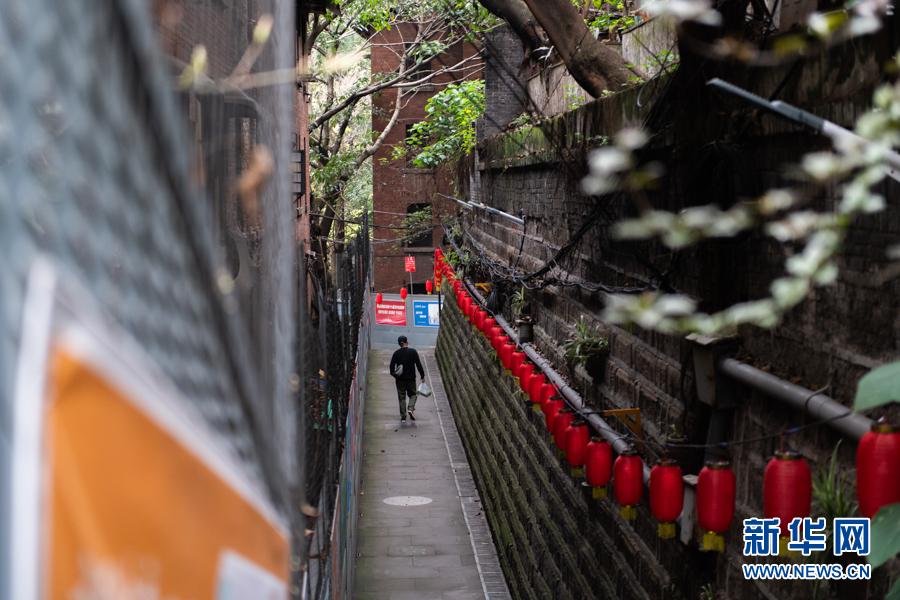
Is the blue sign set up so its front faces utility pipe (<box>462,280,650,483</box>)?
yes

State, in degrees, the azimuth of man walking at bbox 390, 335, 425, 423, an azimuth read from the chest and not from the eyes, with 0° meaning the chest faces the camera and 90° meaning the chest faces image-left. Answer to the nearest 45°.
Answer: approximately 180°

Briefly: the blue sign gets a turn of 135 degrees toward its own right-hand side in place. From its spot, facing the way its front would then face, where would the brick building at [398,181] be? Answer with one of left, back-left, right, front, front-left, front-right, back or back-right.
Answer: front-right

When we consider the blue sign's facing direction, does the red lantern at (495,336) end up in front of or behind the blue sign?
in front

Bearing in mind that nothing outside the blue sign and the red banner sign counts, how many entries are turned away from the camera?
0

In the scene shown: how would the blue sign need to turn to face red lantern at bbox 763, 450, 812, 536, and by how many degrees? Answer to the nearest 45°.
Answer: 0° — it already faces it

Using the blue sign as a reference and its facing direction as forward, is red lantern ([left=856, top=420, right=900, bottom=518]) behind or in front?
in front

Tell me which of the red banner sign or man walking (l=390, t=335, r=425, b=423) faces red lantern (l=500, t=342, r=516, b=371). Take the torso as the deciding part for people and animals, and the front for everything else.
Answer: the red banner sign

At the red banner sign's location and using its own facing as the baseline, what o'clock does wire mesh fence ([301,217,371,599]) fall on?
The wire mesh fence is roughly at 12 o'clock from the red banner sign.

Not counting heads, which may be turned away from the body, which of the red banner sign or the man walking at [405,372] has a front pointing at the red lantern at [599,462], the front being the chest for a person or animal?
the red banner sign

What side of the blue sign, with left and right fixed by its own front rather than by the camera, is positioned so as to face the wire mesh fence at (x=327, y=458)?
front

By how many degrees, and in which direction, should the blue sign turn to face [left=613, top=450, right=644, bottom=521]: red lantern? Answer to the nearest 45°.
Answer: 0° — it already faces it

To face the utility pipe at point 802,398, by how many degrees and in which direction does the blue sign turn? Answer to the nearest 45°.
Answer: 0° — it already faces it

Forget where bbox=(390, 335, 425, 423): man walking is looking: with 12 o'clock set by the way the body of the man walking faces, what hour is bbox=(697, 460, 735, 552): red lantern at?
The red lantern is roughly at 6 o'clock from the man walking.
